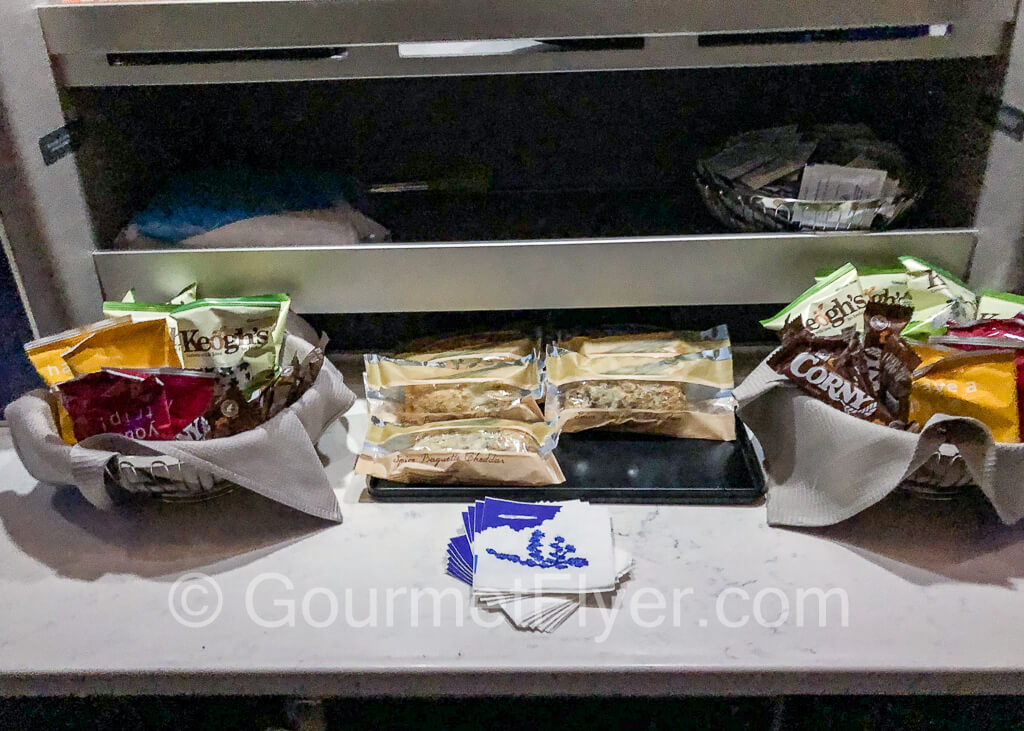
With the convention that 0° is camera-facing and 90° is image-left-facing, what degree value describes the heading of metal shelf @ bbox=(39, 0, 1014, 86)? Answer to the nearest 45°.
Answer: approximately 0°

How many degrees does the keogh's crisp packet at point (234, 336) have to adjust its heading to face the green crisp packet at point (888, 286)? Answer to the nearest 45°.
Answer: approximately 90° to its left

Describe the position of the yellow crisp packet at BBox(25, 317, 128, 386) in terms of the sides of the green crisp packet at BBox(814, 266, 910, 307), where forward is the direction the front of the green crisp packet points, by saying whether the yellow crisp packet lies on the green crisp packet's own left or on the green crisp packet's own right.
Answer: on the green crisp packet's own right

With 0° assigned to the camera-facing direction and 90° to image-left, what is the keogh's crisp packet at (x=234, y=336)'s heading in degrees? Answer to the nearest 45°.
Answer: approximately 0°

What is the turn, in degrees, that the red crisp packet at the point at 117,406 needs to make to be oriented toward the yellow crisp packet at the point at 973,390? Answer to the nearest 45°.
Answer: approximately 45° to its left

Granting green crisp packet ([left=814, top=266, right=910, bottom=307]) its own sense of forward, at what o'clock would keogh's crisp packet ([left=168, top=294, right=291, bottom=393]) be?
The keogh's crisp packet is roughly at 2 o'clock from the green crisp packet.
